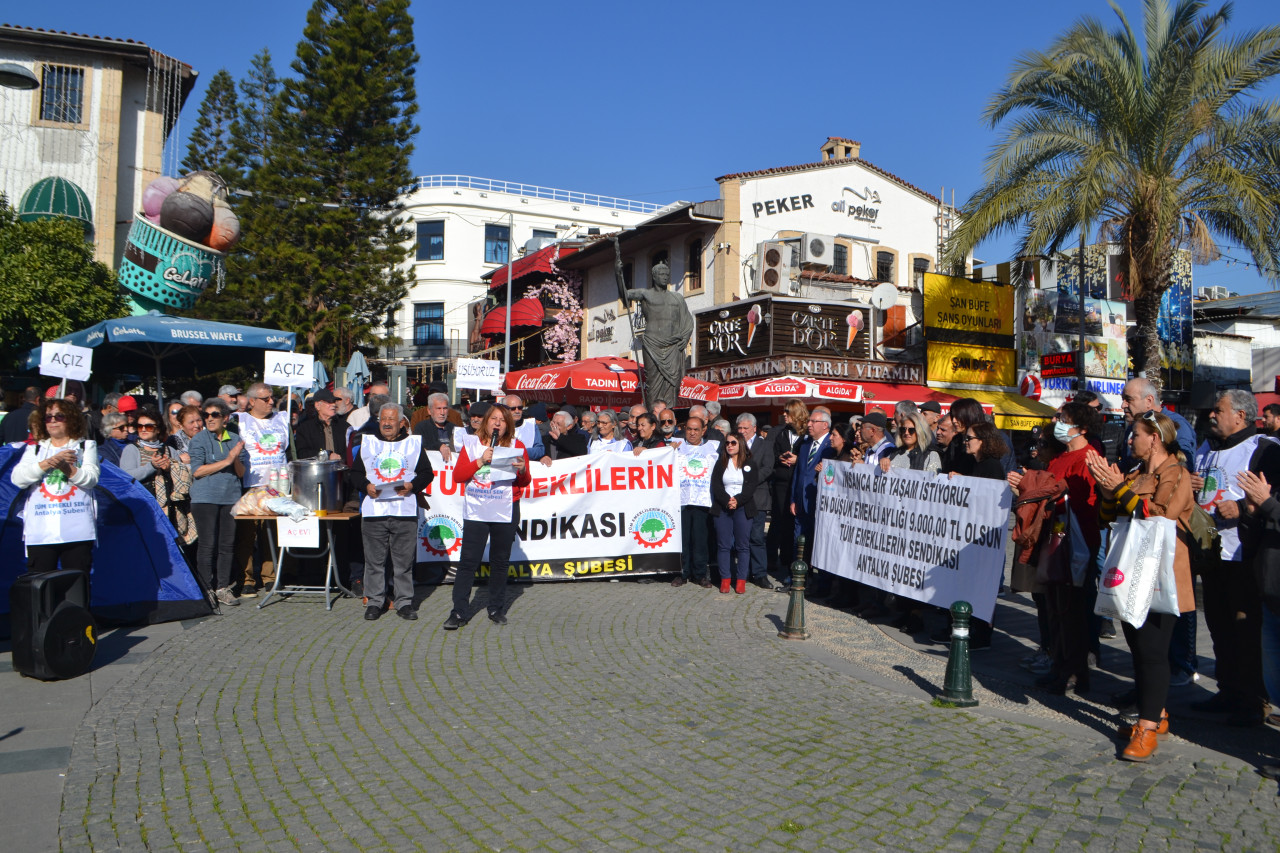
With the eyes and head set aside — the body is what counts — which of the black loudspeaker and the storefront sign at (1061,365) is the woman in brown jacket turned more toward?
the black loudspeaker

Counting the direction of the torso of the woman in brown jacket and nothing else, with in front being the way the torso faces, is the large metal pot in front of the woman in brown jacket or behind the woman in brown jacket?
in front

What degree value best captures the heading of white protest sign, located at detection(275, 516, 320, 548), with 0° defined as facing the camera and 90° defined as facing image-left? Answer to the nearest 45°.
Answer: approximately 0°

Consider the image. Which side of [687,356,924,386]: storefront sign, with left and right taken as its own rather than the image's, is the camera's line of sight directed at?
front

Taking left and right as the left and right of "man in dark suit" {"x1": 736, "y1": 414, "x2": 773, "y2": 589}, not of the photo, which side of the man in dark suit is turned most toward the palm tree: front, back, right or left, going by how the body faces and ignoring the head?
back

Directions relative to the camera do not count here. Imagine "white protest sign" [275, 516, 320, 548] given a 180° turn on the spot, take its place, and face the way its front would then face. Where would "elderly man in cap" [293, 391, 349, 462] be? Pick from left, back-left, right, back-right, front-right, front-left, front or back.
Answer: front

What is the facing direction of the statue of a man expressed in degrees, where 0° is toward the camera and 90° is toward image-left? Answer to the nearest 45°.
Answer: approximately 0°

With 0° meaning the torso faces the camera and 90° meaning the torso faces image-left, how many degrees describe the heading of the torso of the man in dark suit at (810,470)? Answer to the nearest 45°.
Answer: approximately 45°

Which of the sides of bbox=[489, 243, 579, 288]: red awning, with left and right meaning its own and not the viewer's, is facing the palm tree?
left
